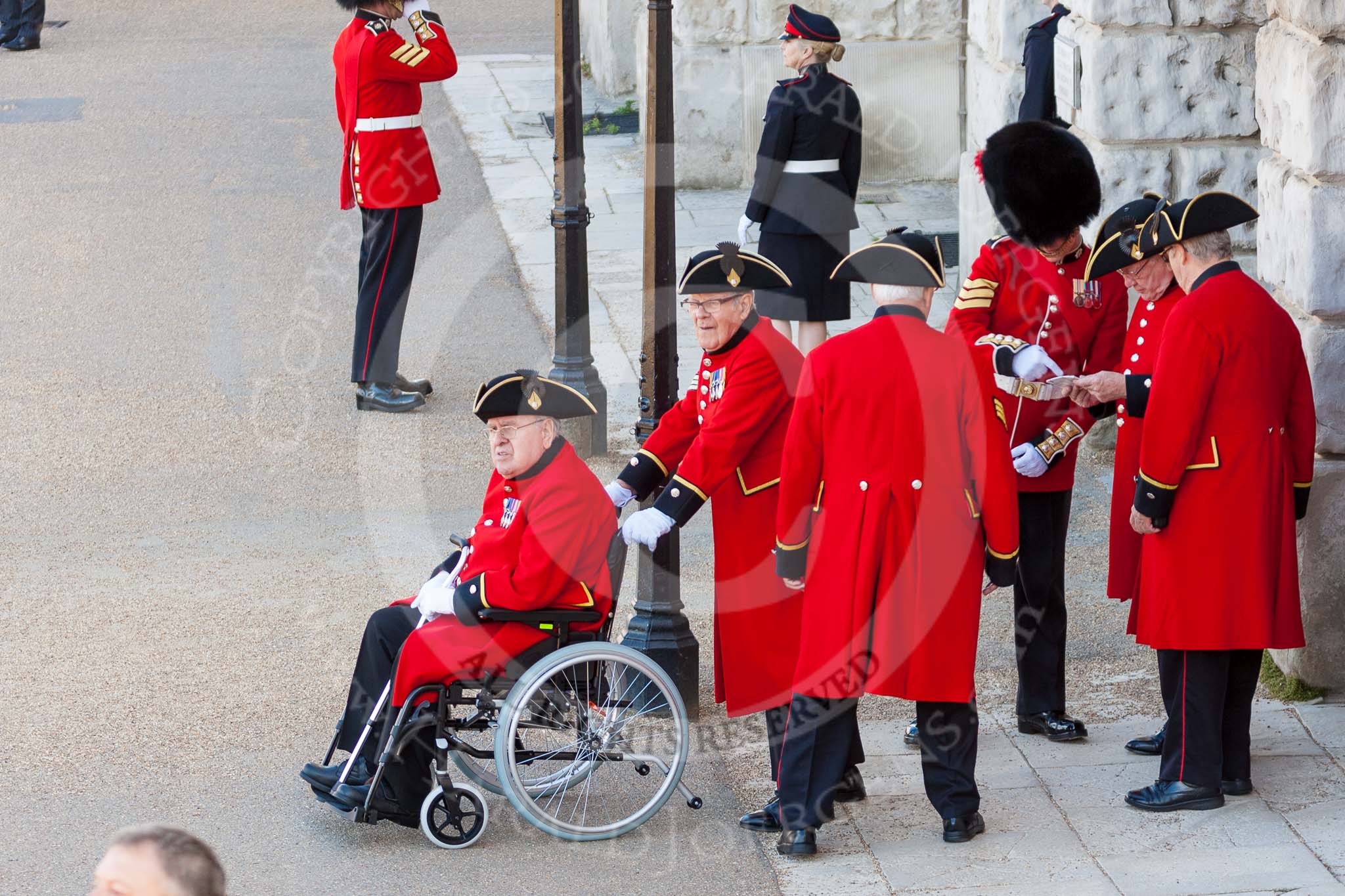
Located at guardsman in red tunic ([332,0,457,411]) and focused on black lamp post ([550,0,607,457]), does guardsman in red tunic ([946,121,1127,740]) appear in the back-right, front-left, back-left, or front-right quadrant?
front-right

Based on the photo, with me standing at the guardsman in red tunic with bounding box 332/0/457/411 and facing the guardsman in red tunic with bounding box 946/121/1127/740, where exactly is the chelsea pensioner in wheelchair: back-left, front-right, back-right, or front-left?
front-right

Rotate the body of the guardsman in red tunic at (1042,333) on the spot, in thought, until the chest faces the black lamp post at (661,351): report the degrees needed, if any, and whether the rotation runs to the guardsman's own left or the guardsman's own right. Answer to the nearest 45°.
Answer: approximately 135° to the guardsman's own right

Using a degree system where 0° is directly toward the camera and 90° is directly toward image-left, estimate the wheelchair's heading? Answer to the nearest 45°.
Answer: approximately 90°

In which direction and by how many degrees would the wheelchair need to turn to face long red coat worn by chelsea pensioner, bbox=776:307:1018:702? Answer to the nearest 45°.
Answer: approximately 180°

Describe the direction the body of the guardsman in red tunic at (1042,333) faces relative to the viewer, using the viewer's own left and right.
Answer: facing the viewer and to the right of the viewer

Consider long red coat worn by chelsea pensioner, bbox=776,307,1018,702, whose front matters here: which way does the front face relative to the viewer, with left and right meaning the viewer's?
facing away from the viewer

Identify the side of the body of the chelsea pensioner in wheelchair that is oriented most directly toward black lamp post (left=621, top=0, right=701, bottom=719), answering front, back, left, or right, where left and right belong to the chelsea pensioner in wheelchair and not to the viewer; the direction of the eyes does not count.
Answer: back

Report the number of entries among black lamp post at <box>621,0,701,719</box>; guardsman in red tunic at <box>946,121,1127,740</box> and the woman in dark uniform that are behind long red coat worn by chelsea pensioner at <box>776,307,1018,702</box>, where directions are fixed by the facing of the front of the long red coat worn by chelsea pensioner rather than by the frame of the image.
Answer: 0

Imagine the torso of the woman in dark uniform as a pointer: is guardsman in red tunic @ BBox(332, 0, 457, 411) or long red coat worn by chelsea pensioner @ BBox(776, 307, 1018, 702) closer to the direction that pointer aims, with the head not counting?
the guardsman in red tunic

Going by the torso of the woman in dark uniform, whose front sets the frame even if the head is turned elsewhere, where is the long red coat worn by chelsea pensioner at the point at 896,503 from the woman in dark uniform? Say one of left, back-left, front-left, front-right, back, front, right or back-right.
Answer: back-left

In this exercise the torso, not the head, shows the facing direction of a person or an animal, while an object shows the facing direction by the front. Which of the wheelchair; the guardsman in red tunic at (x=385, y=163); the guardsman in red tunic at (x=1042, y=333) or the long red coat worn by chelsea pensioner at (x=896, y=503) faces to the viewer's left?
the wheelchair

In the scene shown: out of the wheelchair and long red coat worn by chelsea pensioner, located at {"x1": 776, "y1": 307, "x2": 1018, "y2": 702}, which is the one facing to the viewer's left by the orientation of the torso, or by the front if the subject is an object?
the wheelchair

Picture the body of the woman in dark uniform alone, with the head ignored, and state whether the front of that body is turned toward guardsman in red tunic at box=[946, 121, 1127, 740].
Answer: no

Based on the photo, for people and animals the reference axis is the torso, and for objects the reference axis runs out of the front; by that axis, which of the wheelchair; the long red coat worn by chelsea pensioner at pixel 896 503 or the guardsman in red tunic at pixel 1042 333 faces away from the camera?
the long red coat worn by chelsea pensioner

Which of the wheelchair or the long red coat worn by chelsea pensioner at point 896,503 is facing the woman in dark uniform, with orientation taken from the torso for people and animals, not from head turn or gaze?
the long red coat worn by chelsea pensioner

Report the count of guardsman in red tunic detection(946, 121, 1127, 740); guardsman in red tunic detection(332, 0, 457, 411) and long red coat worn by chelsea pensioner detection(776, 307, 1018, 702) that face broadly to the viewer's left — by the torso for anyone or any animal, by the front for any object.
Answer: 0

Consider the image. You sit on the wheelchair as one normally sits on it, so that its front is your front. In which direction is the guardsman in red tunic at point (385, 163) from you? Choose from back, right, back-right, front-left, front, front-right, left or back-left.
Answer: right
